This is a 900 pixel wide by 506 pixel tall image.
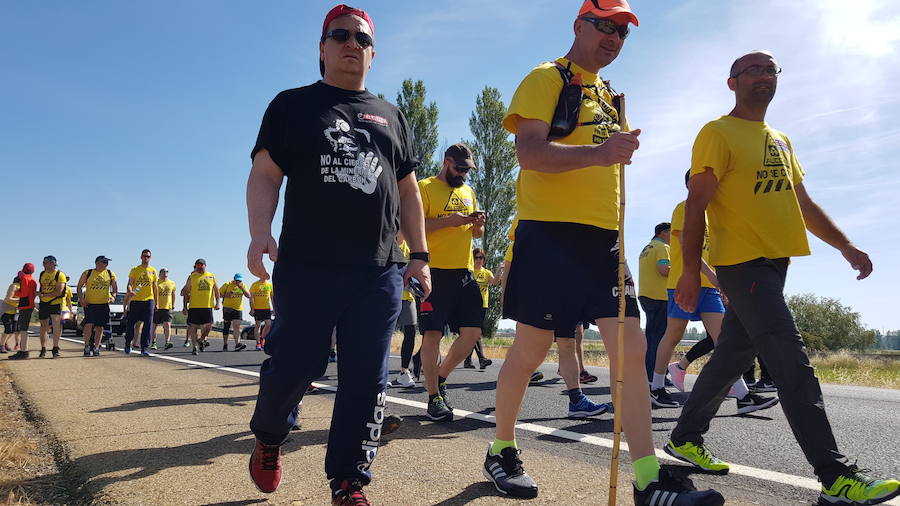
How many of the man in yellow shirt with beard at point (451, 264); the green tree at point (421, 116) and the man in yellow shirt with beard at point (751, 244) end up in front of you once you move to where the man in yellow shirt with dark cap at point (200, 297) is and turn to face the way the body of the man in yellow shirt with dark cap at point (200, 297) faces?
2

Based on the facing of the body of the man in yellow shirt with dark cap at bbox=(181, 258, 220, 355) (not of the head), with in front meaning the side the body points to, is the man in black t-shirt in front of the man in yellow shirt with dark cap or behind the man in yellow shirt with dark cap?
in front

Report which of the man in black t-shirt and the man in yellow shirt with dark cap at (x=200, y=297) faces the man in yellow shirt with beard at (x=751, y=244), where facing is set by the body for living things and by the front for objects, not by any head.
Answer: the man in yellow shirt with dark cap at (x=200, y=297)

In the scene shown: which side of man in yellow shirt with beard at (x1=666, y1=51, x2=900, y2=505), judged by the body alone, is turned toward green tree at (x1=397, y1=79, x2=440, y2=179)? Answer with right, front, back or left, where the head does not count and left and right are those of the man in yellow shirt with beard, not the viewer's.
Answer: back

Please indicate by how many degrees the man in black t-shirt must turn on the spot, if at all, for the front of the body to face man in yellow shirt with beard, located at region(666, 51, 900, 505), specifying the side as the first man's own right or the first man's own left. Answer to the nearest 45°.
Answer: approximately 90° to the first man's own left

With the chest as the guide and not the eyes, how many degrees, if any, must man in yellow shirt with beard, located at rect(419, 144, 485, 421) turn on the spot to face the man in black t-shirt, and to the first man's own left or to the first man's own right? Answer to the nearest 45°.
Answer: approximately 45° to the first man's own right

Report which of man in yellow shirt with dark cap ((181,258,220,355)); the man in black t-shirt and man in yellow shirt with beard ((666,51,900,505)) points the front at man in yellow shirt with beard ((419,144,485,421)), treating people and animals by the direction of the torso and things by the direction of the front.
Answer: man in yellow shirt with dark cap ((181,258,220,355))

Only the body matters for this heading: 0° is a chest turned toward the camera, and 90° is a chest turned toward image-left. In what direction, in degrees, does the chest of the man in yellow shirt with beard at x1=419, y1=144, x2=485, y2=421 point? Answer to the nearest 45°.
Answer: approximately 315°

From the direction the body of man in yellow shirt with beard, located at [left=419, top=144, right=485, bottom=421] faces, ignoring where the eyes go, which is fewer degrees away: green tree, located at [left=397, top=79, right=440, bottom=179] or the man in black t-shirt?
the man in black t-shirt

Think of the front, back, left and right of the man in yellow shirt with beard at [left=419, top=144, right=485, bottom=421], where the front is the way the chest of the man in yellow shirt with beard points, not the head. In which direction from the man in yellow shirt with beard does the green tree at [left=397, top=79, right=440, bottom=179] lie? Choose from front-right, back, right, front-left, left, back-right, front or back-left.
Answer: back-left

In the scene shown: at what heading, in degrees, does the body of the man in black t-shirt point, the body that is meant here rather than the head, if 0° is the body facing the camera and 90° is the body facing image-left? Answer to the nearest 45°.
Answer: approximately 0°

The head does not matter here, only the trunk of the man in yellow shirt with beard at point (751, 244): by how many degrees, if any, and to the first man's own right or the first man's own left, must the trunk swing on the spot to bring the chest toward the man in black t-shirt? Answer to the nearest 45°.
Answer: approximately 90° to the first man's own right
